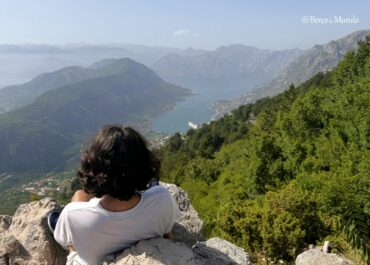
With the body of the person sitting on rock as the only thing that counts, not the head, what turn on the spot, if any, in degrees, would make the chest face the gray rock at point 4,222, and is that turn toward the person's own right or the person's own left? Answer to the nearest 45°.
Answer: approximately 45° to the person's own left

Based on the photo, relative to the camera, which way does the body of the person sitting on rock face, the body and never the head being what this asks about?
away from the camera

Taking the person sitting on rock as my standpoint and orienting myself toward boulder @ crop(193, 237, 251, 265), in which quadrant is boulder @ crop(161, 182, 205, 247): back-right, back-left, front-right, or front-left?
front-left

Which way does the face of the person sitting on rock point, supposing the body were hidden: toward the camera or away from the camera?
away from the camera

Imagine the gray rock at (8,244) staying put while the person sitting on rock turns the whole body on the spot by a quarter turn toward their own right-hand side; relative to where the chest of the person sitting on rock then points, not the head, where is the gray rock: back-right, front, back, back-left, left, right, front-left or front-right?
back-left
